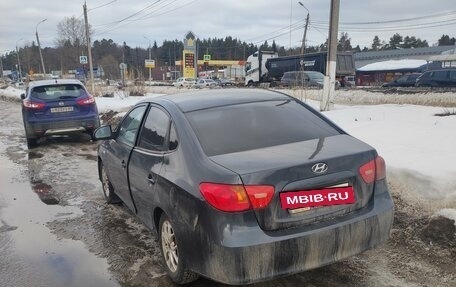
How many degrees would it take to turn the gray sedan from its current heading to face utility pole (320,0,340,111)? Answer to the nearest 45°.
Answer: approximately 45° to its right

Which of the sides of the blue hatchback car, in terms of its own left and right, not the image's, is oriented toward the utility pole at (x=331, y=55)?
right

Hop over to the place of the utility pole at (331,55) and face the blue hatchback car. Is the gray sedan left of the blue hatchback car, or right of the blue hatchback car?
left

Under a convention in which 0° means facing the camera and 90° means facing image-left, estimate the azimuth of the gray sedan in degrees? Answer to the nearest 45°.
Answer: approximately 135°

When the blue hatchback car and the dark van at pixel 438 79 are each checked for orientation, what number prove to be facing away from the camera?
1

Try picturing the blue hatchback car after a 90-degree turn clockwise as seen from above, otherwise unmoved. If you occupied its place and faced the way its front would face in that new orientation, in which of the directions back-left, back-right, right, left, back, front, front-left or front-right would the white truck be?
front-left

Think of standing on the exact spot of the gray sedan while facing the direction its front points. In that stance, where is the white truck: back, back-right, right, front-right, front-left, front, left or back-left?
front-right

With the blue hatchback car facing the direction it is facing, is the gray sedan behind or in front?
behind

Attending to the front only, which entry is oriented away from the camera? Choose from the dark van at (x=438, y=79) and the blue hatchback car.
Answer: the blue hatchback car

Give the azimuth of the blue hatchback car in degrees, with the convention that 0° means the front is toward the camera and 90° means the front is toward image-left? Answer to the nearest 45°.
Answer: approximately 180°

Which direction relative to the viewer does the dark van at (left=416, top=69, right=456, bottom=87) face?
to the viewer's left
